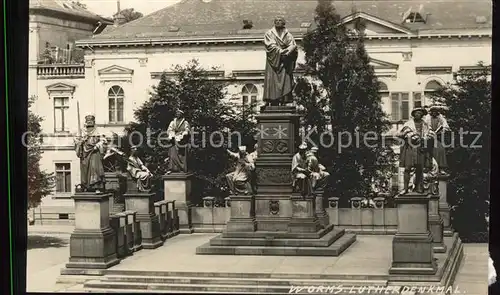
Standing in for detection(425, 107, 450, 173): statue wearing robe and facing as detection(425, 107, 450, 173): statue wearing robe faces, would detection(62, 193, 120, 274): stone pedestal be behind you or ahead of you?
ahead

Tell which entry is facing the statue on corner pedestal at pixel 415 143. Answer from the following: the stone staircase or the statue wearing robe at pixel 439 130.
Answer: the statue wearing robe

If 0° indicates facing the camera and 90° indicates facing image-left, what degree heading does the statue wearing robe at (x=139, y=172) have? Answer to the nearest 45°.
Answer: approximately 315°

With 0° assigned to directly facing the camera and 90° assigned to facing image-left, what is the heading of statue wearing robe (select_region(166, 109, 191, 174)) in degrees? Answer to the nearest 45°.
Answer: approximately 0°

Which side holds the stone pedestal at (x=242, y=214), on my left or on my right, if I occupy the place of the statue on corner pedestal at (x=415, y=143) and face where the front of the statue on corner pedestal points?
on my right

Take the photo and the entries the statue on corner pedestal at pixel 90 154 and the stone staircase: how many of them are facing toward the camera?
2

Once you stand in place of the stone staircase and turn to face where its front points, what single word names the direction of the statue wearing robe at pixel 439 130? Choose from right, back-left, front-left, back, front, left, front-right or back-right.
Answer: left

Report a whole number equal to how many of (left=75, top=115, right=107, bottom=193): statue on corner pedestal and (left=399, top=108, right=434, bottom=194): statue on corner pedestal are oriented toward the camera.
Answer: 2

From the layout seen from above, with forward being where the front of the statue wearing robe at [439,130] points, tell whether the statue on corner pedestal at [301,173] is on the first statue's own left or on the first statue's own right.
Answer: on the first statue's own right

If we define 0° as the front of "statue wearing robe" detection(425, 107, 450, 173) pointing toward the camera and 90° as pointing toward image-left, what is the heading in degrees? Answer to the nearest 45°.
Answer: approximately 45°
